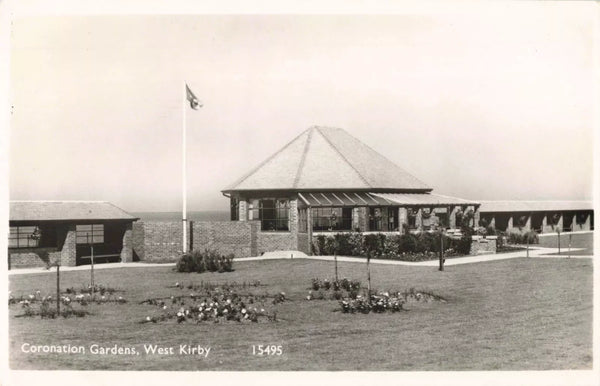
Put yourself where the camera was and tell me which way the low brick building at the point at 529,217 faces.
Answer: facing the viewer

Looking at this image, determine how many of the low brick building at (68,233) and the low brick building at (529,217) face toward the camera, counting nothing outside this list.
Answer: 2

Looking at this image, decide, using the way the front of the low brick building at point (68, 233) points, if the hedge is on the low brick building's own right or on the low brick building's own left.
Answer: on the low brick building's own left

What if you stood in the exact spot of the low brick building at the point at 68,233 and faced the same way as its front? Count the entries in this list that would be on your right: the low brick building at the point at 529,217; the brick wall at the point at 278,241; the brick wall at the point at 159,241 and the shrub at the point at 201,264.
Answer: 0

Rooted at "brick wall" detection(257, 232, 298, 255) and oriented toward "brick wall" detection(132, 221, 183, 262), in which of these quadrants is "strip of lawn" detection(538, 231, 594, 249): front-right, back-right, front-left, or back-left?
back-left

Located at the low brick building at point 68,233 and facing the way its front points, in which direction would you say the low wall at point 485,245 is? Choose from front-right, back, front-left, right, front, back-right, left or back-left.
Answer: left

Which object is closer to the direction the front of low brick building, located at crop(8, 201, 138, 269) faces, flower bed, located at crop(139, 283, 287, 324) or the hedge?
the flower bed

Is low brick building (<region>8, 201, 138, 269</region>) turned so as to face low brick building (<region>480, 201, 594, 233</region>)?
no

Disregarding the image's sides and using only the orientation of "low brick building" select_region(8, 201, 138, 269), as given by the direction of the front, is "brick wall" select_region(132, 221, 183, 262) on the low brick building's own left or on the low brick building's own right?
on the low brick building's own left

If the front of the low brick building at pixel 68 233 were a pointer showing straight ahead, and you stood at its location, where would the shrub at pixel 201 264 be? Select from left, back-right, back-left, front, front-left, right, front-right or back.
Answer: front-left

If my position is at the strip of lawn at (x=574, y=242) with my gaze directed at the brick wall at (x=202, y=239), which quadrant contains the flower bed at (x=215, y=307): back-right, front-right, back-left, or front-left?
front-left

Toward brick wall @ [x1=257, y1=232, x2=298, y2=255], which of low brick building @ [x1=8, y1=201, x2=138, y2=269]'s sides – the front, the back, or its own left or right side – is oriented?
left

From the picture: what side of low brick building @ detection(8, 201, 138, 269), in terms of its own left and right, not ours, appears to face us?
front

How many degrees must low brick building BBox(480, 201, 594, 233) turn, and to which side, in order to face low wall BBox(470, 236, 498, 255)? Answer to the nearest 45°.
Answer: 0° — it already faces it

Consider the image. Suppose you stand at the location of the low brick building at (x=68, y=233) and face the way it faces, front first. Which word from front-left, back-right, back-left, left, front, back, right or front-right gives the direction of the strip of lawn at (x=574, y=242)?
left

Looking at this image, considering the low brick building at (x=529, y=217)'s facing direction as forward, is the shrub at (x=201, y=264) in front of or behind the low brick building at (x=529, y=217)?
in front
